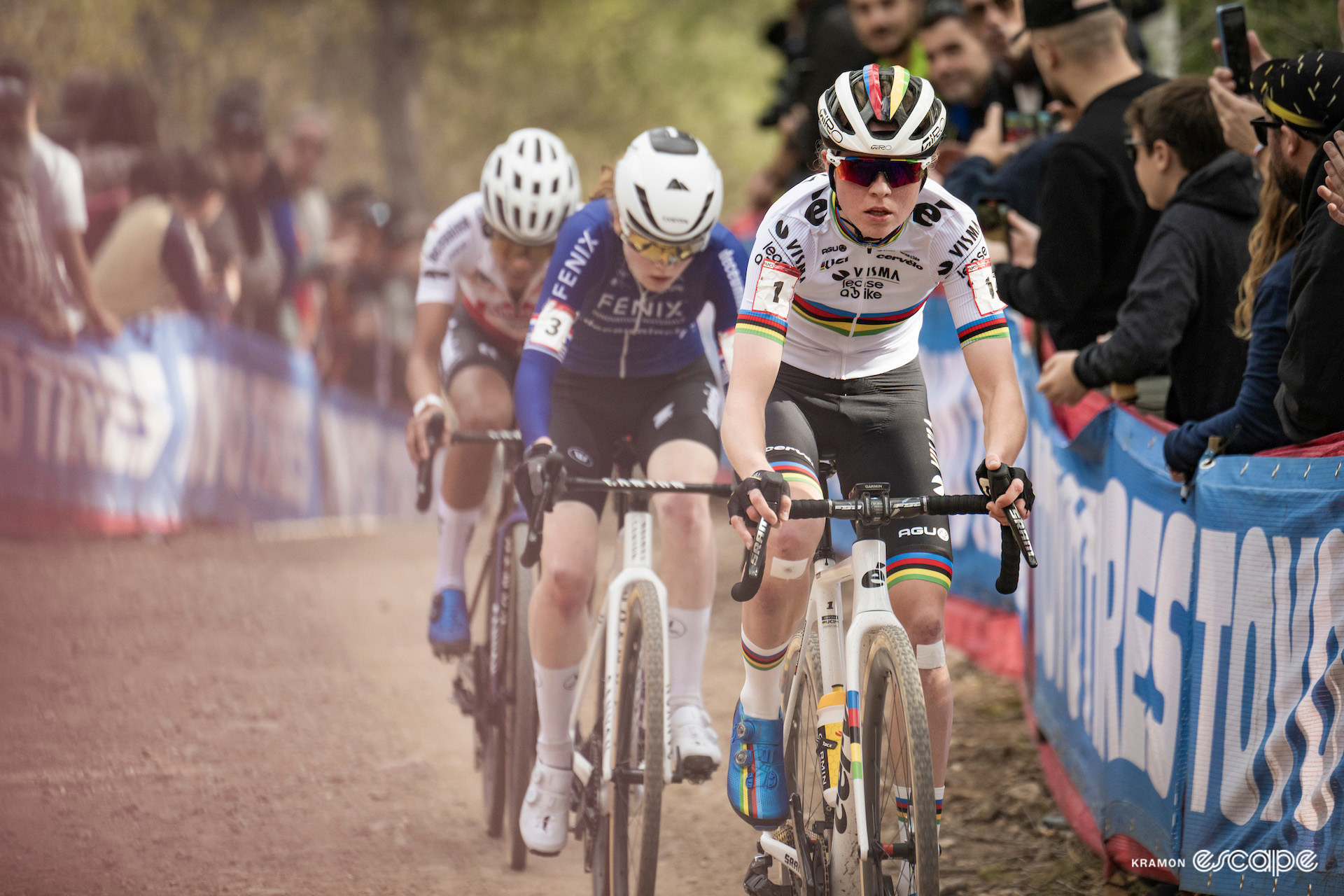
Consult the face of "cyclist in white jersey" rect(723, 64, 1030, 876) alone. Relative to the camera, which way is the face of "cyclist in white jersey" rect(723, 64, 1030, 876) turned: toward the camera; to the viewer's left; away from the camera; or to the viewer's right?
toward the camera

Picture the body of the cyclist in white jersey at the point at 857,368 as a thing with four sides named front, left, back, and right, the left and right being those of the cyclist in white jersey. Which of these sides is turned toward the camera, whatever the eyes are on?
front

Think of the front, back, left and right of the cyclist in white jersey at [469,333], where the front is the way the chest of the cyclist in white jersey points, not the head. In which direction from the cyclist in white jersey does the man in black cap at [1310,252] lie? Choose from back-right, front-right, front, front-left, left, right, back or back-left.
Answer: front-left

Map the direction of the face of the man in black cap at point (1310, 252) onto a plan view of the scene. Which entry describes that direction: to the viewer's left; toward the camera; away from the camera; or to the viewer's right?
to the viewer's left

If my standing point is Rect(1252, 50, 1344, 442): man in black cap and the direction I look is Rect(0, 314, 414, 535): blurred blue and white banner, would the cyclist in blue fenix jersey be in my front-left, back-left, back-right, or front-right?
front-left

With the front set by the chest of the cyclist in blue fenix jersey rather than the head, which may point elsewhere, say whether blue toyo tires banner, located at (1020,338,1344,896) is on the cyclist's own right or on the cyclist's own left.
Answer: on the cyclist's own left

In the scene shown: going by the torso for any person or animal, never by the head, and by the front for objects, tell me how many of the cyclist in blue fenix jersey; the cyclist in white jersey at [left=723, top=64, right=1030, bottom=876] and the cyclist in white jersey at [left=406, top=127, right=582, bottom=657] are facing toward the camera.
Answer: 3

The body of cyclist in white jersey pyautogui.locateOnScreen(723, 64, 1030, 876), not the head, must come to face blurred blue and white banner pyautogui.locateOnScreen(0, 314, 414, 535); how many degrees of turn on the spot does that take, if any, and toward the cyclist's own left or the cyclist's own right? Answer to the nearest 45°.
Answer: approximately 135° to the cyclist's own right

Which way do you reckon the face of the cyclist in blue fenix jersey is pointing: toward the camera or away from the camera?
toward the camera

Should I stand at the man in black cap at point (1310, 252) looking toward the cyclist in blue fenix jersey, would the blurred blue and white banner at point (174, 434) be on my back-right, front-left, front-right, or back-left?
front-right

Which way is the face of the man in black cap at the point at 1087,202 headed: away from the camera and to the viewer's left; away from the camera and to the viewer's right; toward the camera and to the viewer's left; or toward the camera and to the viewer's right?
away from the camera and to the viewer's left

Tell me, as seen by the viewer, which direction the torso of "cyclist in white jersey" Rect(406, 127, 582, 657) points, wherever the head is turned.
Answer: toward the camera

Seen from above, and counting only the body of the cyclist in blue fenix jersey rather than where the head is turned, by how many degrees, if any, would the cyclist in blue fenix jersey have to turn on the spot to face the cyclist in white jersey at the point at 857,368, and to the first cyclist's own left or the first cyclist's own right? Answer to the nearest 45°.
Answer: approximately 45° to the first cyclist's own left

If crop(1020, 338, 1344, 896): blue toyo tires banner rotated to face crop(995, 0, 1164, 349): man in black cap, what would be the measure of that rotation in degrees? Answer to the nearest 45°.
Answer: approximately 135° to its right

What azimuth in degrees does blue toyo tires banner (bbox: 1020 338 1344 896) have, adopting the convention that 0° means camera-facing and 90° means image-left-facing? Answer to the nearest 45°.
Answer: approximately 45°

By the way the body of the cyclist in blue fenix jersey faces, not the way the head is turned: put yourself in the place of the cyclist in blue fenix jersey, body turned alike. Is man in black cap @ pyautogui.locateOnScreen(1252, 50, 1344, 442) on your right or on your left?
on your left

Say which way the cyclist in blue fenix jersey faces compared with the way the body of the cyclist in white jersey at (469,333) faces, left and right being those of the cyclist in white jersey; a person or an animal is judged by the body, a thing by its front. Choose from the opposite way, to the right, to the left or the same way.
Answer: the same way

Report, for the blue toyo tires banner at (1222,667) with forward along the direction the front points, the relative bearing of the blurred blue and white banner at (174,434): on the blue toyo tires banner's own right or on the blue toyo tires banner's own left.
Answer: on the blue toyo tires banner's own right

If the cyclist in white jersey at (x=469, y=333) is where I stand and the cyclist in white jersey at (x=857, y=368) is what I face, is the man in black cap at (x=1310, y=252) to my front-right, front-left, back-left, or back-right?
front-left

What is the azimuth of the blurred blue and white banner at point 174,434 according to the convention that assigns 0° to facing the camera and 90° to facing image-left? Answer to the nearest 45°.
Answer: approximately 315°

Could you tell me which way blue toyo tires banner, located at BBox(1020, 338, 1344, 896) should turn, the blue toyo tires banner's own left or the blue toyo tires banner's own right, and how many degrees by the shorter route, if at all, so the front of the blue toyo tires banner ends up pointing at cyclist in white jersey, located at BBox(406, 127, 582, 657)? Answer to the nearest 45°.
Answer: approximately 45° to the blue toyo tires banner's own right

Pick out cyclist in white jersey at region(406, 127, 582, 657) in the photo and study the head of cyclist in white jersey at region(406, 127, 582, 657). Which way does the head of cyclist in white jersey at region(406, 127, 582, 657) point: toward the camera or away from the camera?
toward the camera
